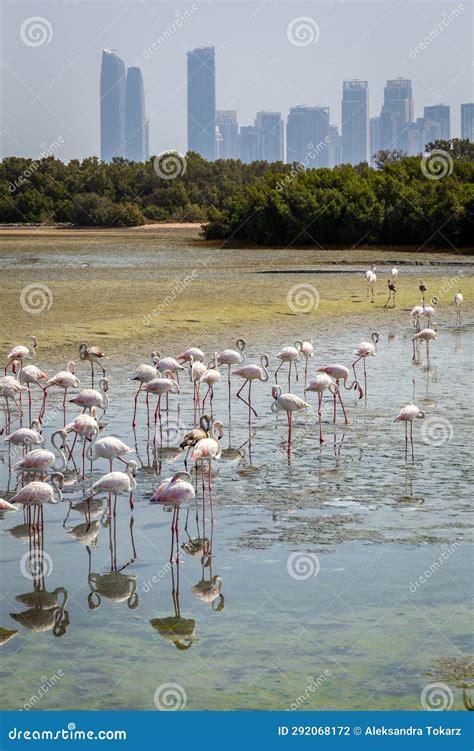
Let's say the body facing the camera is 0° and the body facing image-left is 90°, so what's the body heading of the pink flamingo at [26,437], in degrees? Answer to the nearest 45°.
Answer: approximately 270°
